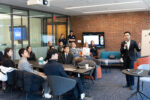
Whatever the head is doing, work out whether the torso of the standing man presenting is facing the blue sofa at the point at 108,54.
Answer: no

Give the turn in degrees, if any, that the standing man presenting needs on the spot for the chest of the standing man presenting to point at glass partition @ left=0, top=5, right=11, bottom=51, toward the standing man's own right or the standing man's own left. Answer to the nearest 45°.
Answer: approximately 45° to the standing man's own right

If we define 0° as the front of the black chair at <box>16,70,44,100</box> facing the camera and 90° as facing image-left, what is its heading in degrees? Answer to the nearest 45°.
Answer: approximately 225°

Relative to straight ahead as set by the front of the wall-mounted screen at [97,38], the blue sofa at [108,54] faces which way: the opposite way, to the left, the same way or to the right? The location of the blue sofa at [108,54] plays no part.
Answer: the same way

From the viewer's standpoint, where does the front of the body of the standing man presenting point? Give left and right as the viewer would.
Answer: facing the viewer and to the left of the viewer

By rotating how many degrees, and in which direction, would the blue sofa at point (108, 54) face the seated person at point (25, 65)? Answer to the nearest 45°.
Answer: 0° — it already faces them

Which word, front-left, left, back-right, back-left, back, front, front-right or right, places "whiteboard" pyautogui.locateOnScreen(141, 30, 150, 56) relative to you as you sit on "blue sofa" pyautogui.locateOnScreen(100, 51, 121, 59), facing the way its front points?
left

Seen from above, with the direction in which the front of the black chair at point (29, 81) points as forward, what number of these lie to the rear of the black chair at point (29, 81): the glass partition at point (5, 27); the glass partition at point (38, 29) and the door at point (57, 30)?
0

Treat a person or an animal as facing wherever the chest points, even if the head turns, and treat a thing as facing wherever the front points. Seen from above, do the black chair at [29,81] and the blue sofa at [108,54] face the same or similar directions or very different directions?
very different directions

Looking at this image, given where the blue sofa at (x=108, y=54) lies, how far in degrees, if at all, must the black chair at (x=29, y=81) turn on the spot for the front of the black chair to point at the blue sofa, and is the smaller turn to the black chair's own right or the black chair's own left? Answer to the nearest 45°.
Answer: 0° — it already faces it

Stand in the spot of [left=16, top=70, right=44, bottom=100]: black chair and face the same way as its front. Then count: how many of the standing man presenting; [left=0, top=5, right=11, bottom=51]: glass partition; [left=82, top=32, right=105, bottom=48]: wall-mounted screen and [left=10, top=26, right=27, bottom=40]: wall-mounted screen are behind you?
0

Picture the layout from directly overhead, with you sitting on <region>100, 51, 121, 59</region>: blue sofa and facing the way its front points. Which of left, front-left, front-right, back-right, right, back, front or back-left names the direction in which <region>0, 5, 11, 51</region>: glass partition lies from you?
front-right

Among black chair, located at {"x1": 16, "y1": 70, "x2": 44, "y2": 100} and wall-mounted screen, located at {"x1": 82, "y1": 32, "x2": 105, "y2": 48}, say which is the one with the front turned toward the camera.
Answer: the wall-mounted screen

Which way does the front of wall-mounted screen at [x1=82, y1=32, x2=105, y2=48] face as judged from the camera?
facing the viewer

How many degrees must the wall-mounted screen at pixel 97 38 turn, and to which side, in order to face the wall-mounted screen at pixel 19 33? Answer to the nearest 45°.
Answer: approximately 45° to its right

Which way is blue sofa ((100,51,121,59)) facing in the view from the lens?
facing the viewer
